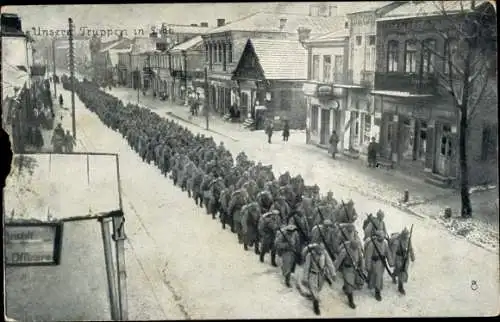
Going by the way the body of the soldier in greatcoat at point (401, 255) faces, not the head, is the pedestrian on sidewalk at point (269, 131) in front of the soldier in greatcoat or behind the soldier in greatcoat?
behind

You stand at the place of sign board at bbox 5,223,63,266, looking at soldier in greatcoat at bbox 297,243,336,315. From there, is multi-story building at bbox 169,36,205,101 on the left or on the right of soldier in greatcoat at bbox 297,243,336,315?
left

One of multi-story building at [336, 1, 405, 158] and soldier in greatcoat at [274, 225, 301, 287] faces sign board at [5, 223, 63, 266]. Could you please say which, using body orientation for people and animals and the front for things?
the multi-story building

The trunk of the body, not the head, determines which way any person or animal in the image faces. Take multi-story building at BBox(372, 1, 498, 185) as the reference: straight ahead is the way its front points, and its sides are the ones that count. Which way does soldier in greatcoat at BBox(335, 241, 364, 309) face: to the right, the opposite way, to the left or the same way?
to the left

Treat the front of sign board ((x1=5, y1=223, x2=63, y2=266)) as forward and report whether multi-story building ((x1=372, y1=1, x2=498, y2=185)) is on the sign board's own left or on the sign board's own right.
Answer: on the sign board's own left

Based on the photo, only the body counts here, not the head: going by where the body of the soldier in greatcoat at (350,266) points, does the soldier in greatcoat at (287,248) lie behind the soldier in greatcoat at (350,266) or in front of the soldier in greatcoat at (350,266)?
behind

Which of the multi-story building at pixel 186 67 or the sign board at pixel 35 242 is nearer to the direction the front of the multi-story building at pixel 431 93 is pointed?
the sign board
